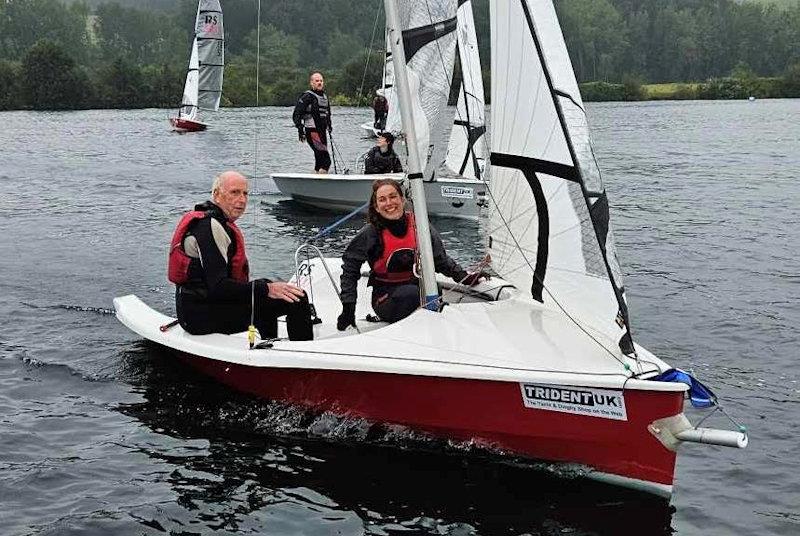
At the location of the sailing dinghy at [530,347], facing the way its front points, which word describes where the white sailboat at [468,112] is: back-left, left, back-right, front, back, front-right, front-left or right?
back-left

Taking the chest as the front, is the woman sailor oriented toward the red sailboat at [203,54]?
no

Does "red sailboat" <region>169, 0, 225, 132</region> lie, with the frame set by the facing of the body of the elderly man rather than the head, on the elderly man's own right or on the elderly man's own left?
on the elderly man's own left

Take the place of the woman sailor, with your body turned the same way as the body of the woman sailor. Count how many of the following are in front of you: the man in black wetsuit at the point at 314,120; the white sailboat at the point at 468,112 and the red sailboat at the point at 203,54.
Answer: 0

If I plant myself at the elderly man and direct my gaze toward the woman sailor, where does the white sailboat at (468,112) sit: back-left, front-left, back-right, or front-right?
front-left

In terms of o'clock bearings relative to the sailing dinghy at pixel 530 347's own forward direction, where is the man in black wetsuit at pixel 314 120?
The man in black wetsuit is roughly at 7 o'clock from the sailing dinghy.

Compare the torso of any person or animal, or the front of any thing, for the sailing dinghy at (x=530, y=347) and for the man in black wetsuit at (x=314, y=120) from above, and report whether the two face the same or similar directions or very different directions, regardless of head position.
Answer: same or similar directions

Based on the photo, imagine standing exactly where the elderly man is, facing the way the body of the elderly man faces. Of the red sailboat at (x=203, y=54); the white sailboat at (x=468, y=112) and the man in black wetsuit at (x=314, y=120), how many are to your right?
0

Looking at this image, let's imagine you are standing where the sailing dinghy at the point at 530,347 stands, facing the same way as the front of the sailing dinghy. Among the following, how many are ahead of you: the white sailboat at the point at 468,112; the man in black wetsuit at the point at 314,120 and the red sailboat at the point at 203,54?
0

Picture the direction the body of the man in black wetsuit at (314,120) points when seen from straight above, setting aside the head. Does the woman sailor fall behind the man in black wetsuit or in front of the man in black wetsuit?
in front

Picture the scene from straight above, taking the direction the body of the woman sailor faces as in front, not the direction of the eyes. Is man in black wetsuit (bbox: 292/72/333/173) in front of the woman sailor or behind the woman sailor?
behind

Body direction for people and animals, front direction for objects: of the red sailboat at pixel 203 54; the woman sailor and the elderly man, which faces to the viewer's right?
the elderly man

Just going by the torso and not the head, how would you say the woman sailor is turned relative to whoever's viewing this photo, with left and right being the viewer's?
facing the viewer

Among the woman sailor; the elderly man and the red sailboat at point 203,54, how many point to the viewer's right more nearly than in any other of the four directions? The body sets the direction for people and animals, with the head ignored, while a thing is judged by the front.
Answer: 1
